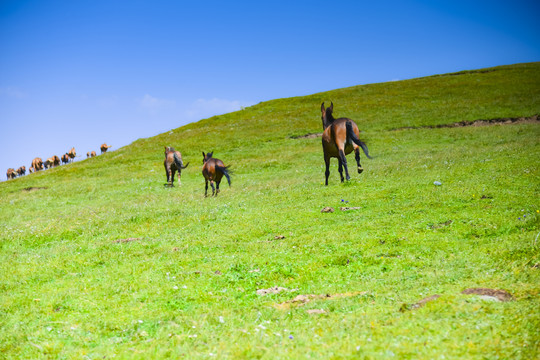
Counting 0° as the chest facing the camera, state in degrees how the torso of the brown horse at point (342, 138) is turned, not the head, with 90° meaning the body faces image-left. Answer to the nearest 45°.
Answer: approximately 135°
